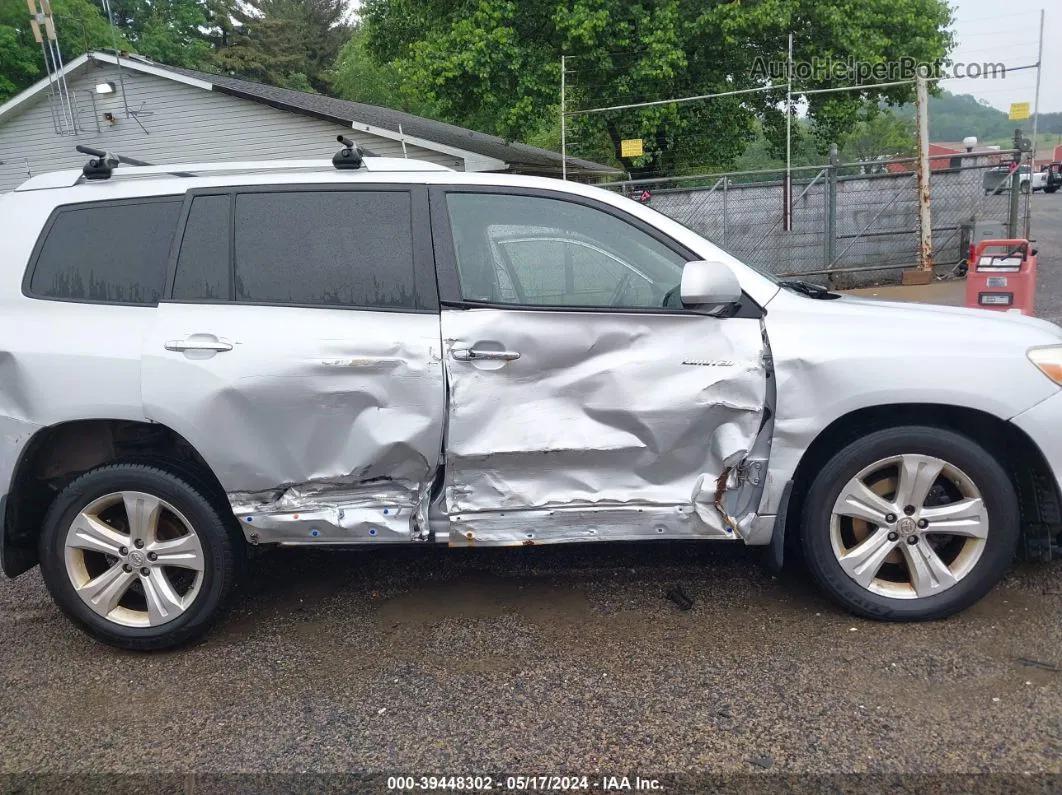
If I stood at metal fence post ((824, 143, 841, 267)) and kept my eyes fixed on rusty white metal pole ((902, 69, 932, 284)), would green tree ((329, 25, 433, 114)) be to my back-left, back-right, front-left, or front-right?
back-left

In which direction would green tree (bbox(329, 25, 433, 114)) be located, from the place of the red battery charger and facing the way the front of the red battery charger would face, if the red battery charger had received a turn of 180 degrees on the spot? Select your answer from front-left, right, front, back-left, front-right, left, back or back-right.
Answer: front-left

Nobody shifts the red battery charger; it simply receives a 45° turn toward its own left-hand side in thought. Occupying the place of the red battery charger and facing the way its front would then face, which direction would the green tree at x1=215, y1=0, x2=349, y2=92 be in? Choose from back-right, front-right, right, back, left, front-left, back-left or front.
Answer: back

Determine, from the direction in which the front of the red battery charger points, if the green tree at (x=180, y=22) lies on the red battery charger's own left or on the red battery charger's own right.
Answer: on the red battery charger's own right

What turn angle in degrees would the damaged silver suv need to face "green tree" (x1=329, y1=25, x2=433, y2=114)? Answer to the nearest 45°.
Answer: approximately 90° to its left

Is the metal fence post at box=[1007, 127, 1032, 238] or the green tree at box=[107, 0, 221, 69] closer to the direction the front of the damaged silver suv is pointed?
the metal fence post

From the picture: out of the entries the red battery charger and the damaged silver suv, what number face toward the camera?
1

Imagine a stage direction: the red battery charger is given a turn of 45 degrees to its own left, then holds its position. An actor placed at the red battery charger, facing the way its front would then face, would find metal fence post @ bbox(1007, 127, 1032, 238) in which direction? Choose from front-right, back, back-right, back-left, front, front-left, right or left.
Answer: back-left

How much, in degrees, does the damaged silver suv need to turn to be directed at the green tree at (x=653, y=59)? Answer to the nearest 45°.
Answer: approximately 90° to its left

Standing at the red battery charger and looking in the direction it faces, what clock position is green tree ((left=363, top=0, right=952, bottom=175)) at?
The green tree is roughly at 5 o'clock from the red battery charger.

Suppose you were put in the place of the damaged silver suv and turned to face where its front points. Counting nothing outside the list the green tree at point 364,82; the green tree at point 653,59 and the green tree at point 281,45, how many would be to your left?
3

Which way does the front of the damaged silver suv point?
to the viewer's right

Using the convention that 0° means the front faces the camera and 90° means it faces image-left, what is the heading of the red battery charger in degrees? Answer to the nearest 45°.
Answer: approximately 0°

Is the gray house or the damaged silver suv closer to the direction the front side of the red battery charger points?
the damaged silver suv
